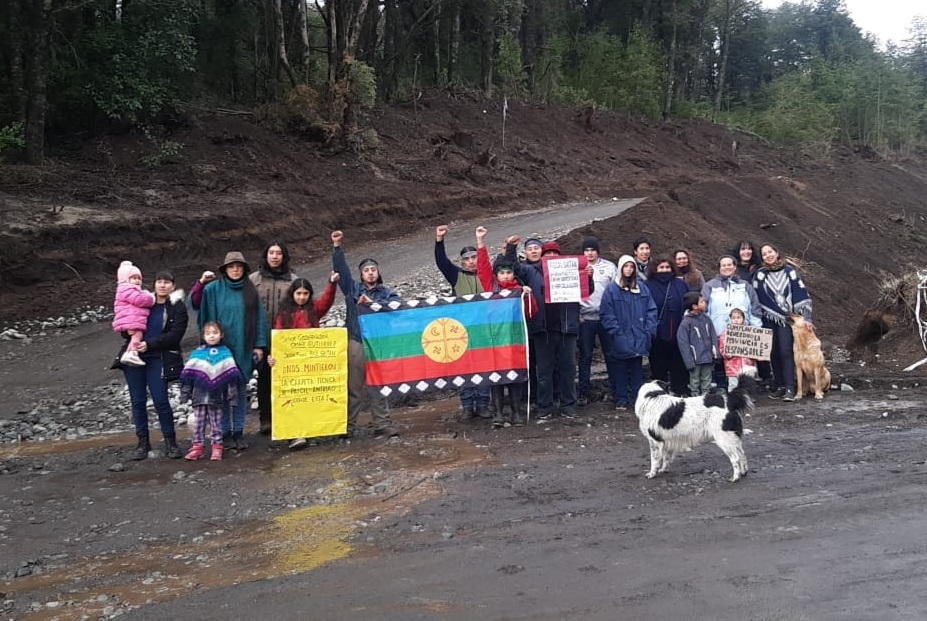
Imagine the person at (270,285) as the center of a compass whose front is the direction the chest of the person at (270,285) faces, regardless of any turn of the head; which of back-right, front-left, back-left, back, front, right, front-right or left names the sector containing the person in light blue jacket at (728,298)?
left

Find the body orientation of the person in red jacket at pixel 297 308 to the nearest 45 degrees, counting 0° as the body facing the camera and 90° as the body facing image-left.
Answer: approximately 0°

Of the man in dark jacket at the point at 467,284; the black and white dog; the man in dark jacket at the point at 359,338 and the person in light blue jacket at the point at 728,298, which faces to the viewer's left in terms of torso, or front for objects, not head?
the black and white dog

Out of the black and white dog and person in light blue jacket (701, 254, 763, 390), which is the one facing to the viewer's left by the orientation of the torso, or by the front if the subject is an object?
the black and white dog

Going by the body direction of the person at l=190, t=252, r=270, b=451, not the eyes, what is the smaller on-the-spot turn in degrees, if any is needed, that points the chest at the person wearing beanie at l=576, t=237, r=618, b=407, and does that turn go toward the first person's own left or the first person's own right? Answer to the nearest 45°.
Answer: approximately 90° to the first person's own left

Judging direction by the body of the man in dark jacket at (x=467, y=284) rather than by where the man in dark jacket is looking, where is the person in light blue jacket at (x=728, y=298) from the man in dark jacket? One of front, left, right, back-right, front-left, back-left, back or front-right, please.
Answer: left

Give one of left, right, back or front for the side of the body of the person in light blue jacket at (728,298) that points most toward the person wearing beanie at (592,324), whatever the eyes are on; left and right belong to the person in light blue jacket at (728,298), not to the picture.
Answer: right

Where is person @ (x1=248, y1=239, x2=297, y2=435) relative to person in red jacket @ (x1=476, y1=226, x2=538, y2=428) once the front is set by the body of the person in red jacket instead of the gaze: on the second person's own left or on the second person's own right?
on the second person's own right
